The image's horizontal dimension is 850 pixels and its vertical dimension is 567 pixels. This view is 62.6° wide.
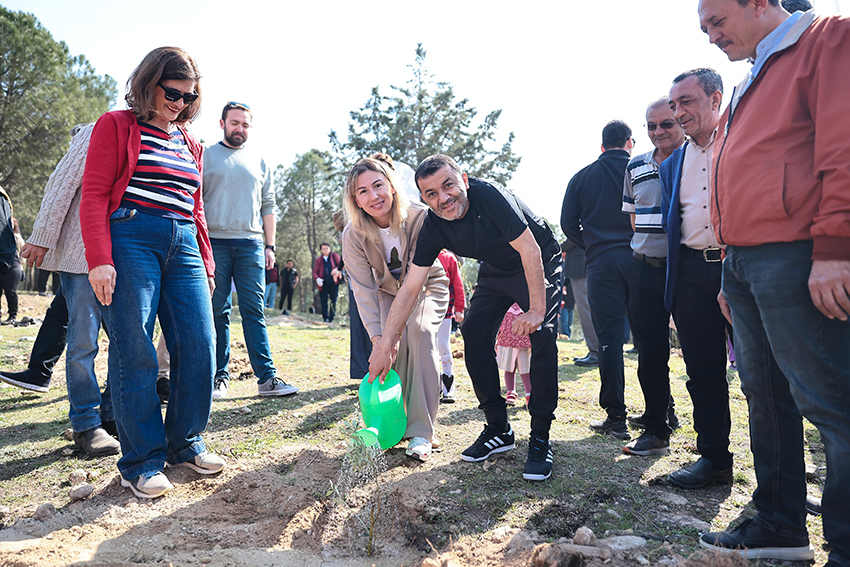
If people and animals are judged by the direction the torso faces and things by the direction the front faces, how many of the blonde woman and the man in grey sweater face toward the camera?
2

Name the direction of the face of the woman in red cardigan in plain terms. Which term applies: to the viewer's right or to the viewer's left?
to the viewer's right

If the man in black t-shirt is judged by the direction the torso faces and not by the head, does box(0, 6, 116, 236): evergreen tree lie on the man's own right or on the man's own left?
on the man's own right

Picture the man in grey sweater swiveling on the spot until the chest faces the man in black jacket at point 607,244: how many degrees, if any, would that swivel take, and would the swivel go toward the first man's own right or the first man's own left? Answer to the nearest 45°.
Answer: approximately 45° to the first man's own left

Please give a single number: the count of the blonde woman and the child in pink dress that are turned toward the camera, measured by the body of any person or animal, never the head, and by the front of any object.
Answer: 2

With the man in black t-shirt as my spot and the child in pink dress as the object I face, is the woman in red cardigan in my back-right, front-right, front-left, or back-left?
back-left

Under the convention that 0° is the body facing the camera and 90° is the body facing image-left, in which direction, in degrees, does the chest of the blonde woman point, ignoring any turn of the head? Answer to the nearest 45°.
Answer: approximately 0°

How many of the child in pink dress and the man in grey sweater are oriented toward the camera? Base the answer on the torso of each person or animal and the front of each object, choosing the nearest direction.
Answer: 2

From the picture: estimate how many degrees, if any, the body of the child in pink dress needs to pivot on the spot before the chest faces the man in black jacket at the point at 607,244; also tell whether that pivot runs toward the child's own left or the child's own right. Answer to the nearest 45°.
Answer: approximately 45° to the child's own left

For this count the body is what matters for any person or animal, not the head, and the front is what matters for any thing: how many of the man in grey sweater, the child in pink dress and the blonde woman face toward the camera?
3

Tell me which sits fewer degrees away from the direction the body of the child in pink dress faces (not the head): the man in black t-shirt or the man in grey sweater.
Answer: the man in black t-shirt

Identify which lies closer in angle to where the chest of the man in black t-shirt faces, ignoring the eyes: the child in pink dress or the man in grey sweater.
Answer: the man in grey sweater

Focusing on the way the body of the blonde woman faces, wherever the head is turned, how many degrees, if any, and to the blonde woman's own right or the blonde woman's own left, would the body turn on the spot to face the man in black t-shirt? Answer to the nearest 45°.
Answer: approximately 45° to the blonde woman's own left

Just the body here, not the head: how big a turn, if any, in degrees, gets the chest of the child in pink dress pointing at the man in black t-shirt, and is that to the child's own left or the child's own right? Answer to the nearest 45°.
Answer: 0° — they already face them

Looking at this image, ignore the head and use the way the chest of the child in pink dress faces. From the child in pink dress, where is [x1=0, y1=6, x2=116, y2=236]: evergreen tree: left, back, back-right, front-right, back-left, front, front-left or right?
back-right
